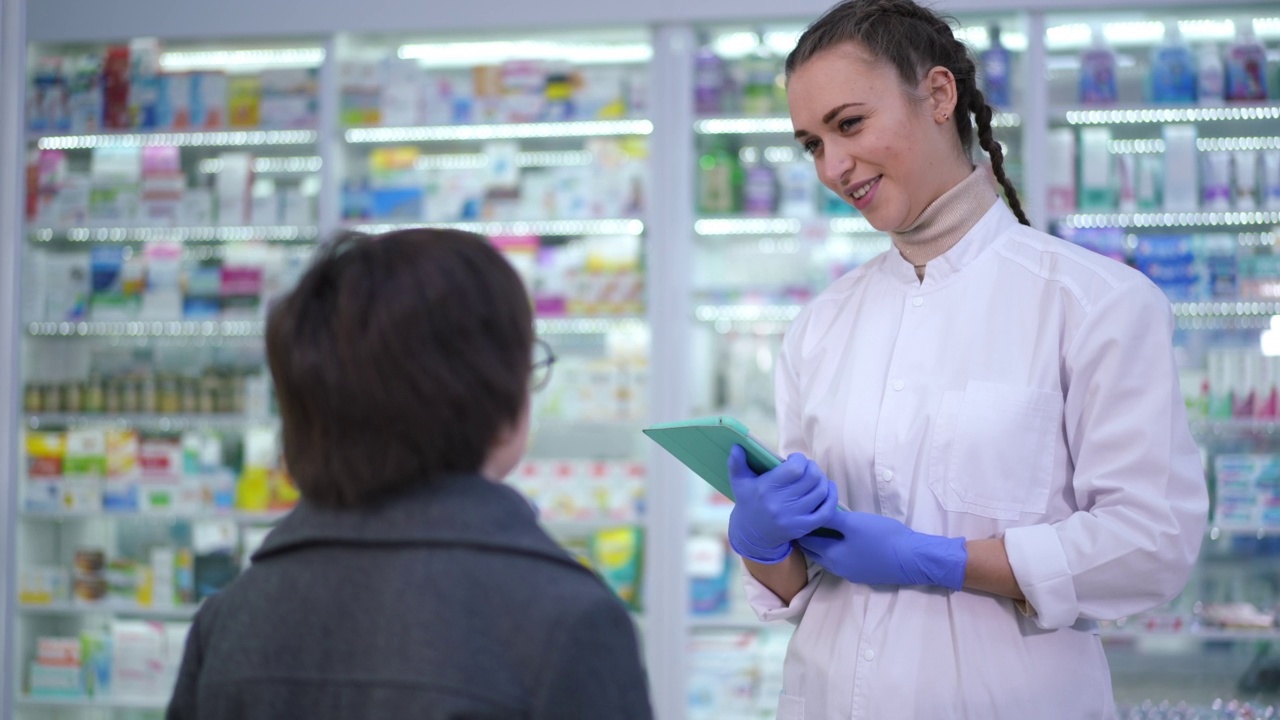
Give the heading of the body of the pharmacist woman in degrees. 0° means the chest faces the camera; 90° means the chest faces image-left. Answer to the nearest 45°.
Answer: approximately 45°

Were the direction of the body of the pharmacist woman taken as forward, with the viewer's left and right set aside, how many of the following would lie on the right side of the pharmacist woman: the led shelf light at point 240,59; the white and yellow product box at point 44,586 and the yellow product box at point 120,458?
3

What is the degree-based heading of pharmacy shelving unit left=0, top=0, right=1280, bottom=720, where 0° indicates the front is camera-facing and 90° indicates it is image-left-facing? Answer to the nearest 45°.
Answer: approximately 0°

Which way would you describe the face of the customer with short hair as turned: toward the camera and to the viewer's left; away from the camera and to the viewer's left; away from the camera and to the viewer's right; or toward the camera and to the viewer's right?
away from the camera and to the viewer's right

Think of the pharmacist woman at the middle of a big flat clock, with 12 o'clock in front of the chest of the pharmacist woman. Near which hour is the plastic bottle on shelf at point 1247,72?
The plastic bottle on shelf is roughly at 5 o'clock from the pharmacist woman.

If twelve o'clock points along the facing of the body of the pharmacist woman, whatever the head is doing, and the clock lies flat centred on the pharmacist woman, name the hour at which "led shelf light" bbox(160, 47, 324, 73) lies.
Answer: The led shelf light is roughly at 3 o'clock from the pharmacist woman.

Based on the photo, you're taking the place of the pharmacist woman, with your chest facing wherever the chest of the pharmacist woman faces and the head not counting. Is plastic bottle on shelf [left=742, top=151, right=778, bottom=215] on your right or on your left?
on your right

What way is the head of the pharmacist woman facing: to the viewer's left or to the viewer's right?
to the viewer's left

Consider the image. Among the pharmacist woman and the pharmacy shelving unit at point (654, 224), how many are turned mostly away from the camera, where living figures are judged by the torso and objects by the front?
0

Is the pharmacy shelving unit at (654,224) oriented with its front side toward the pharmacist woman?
yes
